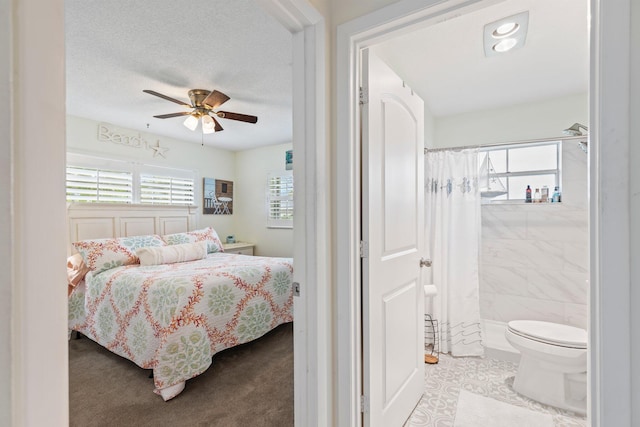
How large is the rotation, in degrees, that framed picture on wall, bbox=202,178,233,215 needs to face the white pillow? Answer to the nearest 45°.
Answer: approximately 45° to its right

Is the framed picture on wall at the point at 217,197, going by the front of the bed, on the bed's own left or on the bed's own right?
on the bed's own left

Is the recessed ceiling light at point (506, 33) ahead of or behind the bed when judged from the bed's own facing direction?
ahead

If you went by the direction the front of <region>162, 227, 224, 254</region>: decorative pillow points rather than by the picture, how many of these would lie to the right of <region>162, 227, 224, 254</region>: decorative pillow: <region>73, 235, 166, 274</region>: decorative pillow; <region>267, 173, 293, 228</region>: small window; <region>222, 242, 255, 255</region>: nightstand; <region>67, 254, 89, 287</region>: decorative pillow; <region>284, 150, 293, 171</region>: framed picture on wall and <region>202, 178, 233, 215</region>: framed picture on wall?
2

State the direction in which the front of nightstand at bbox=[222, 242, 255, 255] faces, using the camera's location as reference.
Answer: facing the viewer and to the right of the viewer

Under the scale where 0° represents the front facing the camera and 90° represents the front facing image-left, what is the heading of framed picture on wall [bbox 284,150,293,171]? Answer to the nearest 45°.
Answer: approximately 45°

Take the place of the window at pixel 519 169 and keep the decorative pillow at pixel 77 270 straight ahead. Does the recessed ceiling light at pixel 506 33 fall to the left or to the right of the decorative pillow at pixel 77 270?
left

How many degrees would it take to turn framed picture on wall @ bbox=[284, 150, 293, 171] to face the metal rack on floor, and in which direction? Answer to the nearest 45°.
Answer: approximately 90° to its left

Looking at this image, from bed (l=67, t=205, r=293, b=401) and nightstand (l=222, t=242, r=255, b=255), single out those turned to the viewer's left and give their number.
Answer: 0

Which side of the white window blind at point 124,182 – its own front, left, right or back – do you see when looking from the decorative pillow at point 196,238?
front

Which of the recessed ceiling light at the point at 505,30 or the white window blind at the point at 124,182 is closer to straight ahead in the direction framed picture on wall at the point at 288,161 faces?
the white window blind

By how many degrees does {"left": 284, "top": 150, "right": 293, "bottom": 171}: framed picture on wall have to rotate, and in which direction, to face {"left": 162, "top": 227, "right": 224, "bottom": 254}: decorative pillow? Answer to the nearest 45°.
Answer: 0° — it already faces it

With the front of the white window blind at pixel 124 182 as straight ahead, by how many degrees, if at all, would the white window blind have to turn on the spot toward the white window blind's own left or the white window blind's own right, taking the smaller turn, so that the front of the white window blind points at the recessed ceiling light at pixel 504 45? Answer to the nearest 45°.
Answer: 0° — it already faces it

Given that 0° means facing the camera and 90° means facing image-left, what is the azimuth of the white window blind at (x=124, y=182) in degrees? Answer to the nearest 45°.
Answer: approximately 315°

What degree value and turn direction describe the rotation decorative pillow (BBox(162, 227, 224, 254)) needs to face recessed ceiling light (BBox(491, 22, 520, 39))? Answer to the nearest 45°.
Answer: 0° — it already faces it
